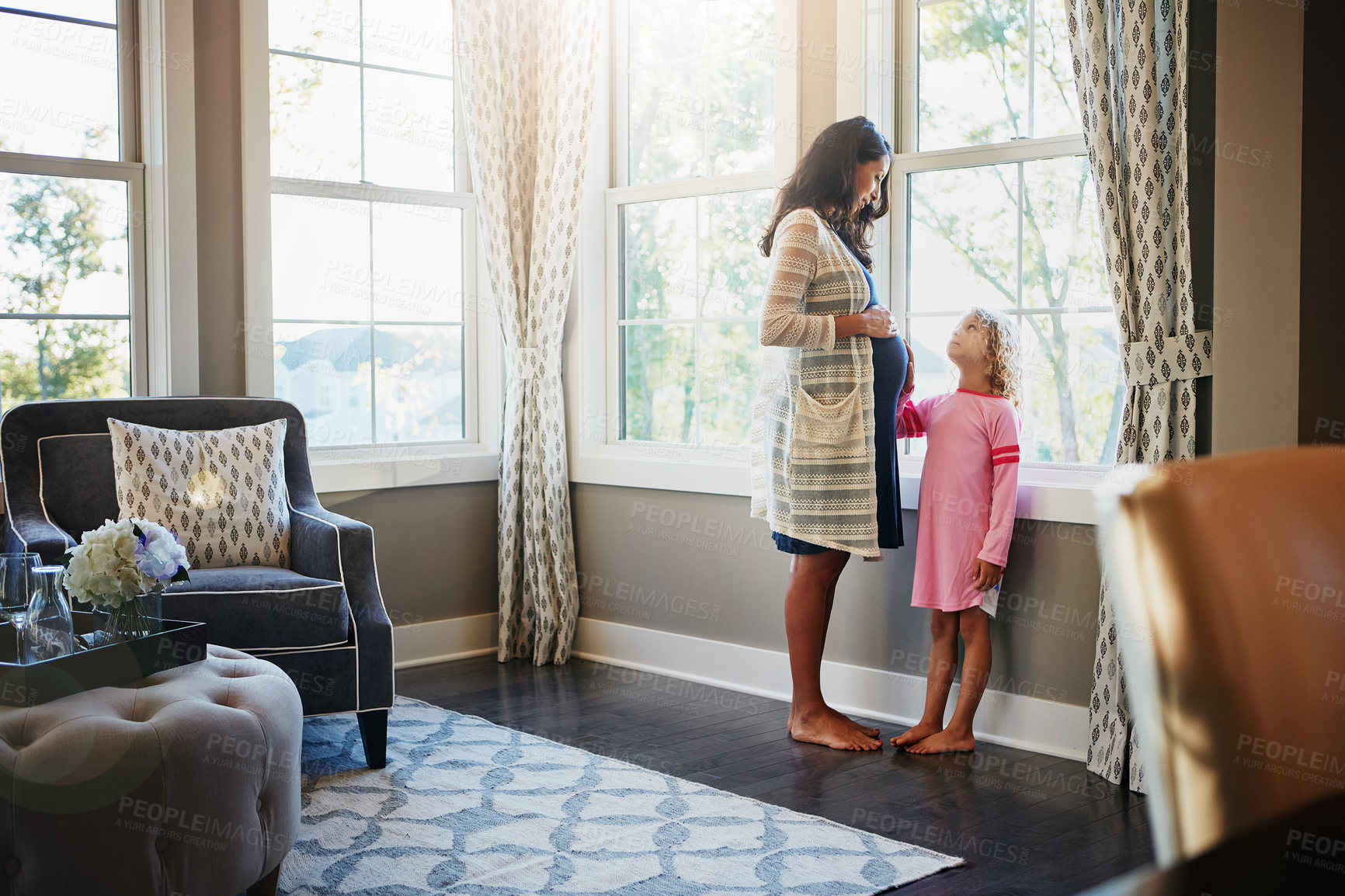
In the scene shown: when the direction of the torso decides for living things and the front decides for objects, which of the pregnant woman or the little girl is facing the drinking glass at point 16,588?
the little girl

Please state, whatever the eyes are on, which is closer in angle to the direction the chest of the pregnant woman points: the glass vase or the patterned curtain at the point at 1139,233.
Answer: the patterned curtain

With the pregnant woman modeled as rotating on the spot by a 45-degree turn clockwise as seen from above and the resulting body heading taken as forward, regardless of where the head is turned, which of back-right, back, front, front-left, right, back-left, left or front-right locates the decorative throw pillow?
back-right

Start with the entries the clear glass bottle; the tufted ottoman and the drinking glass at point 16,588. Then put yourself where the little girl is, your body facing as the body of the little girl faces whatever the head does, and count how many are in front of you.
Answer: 3

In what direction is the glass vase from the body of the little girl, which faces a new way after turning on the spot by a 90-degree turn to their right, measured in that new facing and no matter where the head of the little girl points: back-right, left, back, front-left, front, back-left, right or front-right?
left

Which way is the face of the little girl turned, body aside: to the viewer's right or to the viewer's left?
to the viewer's left

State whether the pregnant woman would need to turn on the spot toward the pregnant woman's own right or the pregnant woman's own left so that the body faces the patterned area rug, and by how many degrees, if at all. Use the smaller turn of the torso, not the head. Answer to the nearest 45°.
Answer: approximately 135° to the pregnant woman's own right

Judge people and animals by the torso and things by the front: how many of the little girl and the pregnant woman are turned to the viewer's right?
1

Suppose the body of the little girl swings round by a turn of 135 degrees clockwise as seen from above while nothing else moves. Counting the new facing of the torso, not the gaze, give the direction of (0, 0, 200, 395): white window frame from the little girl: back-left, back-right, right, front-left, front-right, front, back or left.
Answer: left

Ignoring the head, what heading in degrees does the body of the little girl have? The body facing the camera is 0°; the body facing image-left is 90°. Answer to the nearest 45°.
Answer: approximately 45°

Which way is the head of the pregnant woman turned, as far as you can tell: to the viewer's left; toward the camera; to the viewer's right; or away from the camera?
to the viewer's right

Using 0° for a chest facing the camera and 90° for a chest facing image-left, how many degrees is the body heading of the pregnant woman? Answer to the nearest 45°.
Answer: approximately 270°
